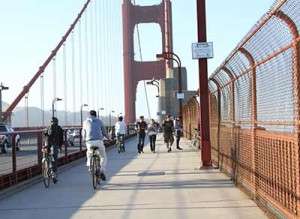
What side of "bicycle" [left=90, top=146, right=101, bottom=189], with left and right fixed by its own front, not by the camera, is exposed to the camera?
back

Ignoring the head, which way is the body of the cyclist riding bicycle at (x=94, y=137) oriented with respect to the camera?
away from the camera

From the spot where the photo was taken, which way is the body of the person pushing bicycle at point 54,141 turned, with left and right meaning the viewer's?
facing away from the viewer

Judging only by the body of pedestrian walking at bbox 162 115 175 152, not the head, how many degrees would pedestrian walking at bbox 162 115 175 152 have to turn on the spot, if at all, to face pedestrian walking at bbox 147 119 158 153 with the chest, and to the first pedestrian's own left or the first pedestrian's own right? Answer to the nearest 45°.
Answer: approximately 90° to the first pedestrian's own right

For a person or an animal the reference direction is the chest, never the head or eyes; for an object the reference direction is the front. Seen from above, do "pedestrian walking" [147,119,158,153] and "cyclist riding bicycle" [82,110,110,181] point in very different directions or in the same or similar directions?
very different directions

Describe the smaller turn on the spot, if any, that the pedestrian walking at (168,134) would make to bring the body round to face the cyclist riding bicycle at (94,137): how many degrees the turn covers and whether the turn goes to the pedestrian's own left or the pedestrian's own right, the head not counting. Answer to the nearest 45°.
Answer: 0° — they already face them

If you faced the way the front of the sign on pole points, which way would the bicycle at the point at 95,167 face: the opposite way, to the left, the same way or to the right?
the opposite way

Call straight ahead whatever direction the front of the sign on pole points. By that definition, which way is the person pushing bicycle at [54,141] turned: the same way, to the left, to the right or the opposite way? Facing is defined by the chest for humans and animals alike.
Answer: the opposite way
